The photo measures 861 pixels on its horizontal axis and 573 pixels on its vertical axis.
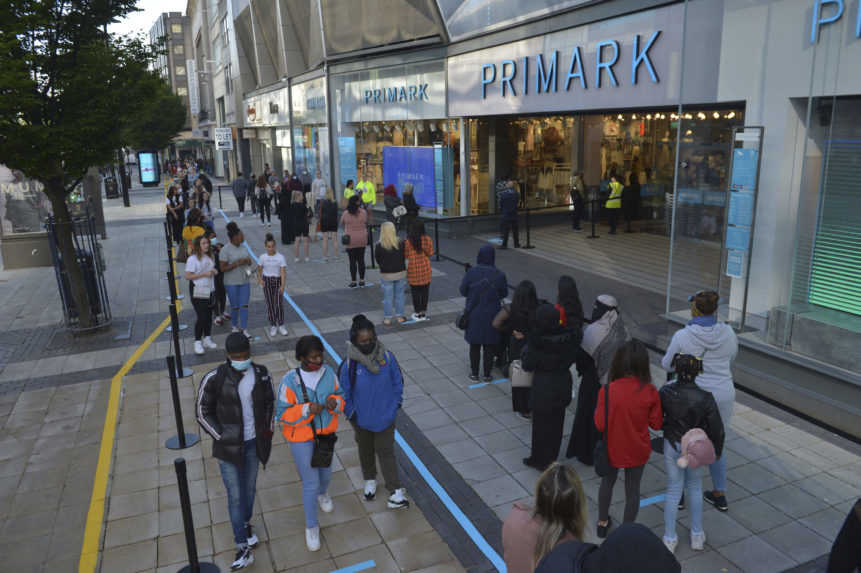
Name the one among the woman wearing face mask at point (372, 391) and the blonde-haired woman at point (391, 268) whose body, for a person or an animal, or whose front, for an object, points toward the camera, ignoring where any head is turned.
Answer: the woman wearing face mask

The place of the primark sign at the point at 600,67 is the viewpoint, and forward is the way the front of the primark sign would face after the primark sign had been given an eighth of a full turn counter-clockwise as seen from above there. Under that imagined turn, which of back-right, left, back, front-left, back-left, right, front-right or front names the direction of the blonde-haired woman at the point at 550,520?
front

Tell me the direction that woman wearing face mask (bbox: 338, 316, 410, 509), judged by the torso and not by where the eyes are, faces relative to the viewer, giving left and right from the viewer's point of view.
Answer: facing the viewer

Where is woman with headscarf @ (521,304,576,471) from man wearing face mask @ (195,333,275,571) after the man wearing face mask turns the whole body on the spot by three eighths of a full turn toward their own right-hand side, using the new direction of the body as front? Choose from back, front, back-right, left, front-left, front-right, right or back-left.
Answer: back-right

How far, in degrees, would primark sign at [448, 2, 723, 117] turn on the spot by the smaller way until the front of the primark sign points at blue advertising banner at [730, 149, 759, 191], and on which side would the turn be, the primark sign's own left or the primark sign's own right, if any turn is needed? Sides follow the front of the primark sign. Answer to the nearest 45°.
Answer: approximately 45° to the primark sign's own left

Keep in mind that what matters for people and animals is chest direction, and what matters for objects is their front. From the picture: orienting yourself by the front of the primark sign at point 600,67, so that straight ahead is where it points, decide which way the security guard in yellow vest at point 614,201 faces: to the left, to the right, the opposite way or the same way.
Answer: the same way

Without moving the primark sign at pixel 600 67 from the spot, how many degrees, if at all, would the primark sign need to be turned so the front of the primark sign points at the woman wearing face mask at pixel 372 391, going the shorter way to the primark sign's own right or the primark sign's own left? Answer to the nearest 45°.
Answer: approximately 45° to the primark sign's own left

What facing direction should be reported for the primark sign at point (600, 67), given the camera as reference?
facing the viewer and to the left of the viewer

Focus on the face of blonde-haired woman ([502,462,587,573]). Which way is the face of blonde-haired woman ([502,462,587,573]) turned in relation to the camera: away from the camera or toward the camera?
away from the camera

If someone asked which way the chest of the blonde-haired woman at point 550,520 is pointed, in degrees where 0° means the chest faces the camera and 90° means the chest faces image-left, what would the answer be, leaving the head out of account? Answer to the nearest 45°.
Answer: approximately 180°

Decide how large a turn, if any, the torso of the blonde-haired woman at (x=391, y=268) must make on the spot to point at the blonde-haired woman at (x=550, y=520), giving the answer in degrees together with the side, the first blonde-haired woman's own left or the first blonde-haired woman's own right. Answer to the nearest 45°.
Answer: approximately 180°

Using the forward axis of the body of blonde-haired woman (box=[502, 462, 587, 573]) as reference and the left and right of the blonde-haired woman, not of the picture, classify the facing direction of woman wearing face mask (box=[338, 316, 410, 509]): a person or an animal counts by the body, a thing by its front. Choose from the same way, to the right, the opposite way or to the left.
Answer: the opposite way

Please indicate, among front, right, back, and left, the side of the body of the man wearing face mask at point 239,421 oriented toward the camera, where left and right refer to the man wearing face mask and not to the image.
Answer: front

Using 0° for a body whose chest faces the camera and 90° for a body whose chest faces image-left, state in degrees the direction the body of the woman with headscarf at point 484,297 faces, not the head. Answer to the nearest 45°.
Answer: approximately 180°

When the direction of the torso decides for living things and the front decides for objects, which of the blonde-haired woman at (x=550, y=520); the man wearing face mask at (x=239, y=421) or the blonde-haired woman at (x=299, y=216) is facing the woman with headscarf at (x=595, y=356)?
the blonde-haired woman at (x=550, y=520)

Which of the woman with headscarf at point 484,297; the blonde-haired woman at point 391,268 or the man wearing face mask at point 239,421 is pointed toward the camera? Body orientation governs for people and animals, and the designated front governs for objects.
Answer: the man wearing face mask

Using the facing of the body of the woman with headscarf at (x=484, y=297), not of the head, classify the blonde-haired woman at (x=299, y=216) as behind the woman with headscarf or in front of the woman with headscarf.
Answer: in front

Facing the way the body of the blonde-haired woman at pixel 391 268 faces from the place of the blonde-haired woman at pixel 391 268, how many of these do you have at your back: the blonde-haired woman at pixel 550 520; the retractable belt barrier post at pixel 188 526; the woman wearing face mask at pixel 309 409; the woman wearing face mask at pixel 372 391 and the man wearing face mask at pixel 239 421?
5
